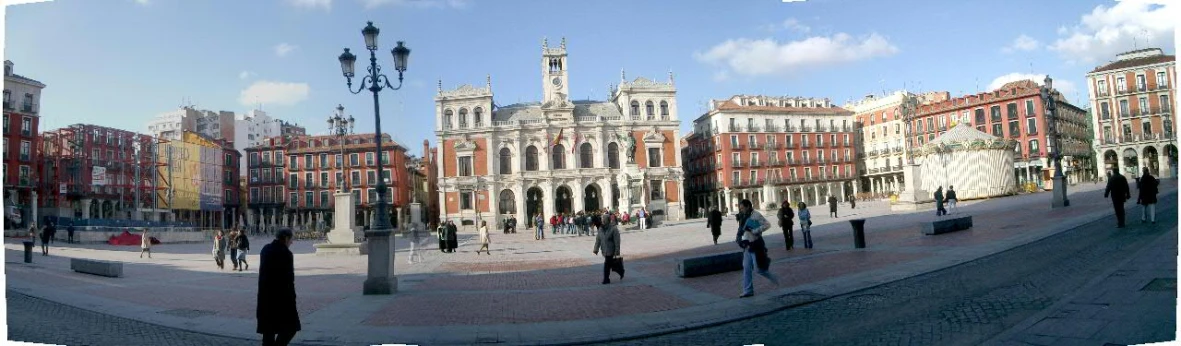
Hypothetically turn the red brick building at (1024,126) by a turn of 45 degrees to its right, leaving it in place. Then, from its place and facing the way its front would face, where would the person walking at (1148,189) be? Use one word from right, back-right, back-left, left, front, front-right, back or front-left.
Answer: left

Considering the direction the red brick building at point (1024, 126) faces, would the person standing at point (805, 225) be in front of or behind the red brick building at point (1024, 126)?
in front

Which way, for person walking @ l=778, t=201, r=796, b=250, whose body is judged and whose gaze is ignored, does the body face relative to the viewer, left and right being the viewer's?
facing the viewer

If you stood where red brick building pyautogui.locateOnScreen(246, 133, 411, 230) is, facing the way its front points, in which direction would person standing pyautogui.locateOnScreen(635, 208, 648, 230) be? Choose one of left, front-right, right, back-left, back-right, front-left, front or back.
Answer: left

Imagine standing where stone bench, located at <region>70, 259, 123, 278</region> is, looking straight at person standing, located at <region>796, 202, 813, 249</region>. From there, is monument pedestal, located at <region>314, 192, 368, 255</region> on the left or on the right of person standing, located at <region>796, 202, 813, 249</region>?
left

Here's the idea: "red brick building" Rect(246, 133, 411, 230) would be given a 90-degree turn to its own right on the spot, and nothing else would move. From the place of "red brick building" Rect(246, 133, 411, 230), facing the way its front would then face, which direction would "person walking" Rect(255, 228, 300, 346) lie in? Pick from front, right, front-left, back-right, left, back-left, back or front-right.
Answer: left

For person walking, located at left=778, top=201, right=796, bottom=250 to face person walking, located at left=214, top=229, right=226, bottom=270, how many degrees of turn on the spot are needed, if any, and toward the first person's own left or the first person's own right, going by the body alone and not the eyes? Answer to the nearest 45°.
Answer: approximately 90° to the first person's own right

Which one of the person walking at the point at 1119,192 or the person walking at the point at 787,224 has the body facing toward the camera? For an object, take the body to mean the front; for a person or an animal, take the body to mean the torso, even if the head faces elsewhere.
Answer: the person walking at the point at 787,224

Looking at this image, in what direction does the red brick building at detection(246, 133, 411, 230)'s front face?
toward the camera

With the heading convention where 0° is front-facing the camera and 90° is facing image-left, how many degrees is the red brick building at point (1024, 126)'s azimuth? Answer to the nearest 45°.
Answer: approximately 45°

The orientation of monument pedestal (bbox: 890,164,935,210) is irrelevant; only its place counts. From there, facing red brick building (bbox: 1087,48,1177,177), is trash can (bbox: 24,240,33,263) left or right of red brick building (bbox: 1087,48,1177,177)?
right
